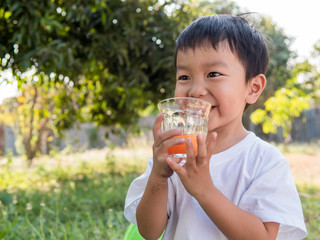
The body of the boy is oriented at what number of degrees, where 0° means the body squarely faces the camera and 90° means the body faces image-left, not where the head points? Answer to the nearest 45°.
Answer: approximately 45°

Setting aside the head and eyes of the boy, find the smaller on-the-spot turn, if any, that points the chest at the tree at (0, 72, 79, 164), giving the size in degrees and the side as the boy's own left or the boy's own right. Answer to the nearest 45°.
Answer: approximately 90° to the boy's own right
